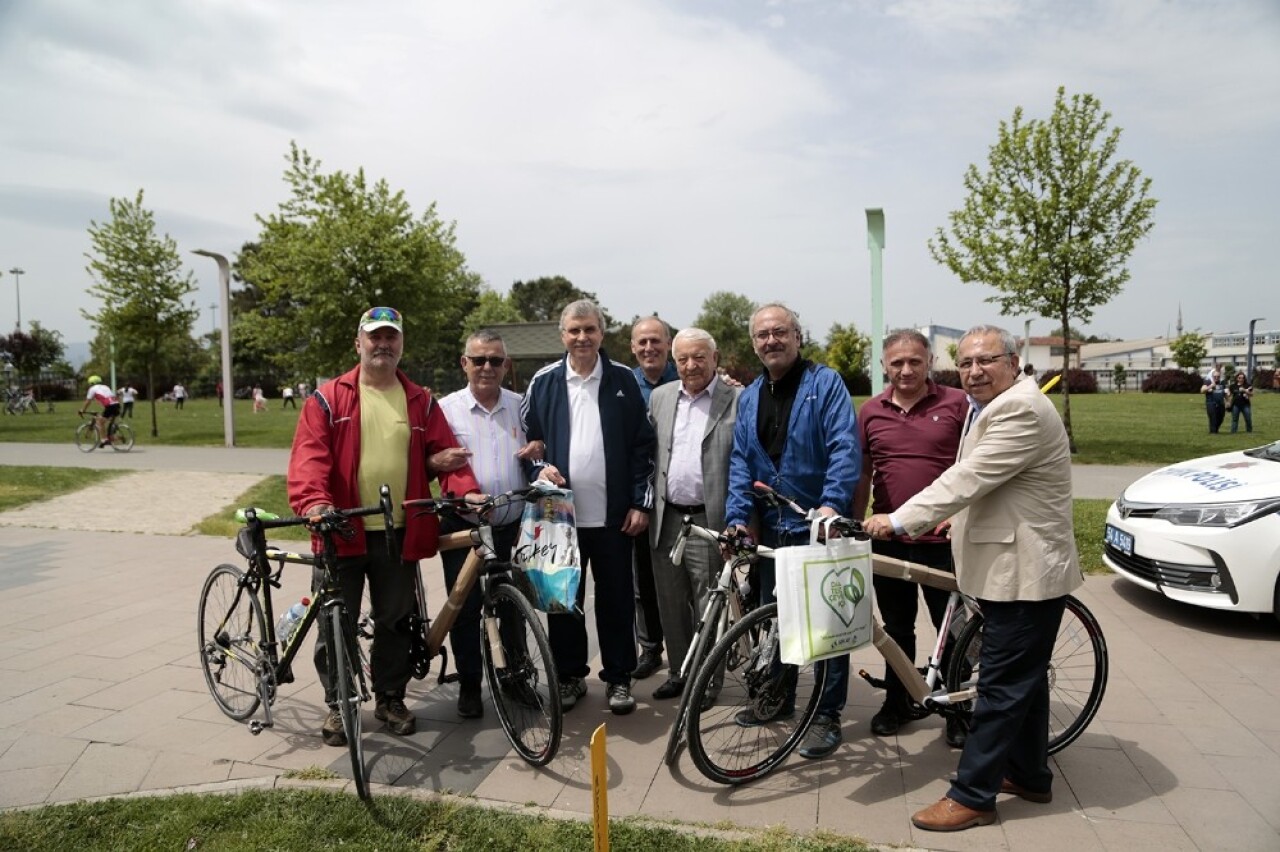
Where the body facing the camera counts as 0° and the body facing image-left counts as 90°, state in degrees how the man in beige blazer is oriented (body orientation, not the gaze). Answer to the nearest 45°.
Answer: approximately 90°

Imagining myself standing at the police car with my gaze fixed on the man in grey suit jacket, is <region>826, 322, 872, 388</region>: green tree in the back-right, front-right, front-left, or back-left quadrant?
back-right

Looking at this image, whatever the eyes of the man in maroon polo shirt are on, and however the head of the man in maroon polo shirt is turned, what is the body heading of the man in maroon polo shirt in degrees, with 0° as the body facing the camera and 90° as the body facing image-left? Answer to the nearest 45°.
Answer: approximately 0°

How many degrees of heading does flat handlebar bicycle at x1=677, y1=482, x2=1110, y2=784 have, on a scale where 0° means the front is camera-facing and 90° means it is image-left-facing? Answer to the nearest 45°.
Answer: approximately 90°

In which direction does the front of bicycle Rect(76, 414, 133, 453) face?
to the viewer's left

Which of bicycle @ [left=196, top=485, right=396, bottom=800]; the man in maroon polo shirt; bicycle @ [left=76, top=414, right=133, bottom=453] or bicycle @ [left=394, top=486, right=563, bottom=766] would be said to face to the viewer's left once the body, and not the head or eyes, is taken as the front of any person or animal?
bicycle @ [left=76, top=414, right=133, bottom=453]

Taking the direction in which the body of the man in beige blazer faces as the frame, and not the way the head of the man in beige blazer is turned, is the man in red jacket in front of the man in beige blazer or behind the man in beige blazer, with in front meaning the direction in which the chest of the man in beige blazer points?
in front

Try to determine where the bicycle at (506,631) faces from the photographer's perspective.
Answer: facing the viewer and to the right of the viewer

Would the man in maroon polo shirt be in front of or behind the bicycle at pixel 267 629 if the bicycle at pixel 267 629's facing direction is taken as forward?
in front

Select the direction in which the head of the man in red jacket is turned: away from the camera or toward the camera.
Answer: toward the camera

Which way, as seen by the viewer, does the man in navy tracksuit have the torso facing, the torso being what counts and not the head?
toward the camera

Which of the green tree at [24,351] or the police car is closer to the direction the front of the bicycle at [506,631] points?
the police car
